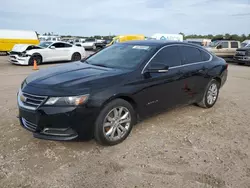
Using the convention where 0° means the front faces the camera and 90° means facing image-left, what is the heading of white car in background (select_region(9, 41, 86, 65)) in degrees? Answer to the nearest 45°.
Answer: approximately 45°

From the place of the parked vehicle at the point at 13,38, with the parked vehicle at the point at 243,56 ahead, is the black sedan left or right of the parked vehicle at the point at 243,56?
right

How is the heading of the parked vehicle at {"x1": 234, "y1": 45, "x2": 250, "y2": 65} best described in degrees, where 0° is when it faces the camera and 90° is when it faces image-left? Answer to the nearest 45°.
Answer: approximately 45°

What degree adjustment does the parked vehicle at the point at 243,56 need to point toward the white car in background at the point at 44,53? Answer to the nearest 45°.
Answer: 0° — it already faces it
